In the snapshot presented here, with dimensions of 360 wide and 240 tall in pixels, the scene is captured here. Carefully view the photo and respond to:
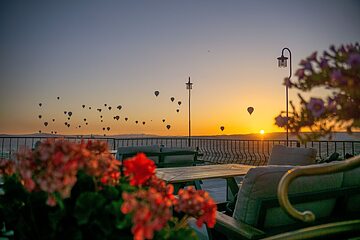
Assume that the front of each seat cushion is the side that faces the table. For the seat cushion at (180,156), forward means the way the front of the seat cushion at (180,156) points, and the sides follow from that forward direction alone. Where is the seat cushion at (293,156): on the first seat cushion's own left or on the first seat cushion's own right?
on the first seat cushion's own left

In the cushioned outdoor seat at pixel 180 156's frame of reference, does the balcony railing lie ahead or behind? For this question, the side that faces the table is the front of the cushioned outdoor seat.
behind

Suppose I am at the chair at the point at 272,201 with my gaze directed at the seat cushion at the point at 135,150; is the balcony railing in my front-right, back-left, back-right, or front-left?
front-right

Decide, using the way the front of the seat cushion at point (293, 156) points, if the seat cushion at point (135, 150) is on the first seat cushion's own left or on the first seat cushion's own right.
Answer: on the first seat cushion's own right

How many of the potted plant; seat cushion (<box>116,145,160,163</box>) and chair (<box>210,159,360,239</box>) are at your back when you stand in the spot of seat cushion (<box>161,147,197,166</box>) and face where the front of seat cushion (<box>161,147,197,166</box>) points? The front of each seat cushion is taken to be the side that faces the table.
0

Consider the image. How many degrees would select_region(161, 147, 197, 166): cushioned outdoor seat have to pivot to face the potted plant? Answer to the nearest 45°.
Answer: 0° — it already faces it

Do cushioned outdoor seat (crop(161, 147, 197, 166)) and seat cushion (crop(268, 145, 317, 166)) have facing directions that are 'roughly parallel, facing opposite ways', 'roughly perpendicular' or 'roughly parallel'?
roughly parallel

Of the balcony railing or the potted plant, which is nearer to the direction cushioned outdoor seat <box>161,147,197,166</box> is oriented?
the potted plant

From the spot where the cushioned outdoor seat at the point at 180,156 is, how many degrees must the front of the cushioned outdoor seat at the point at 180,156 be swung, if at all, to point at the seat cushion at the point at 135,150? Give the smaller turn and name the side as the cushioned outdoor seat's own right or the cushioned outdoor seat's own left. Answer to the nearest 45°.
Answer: approximately 45° to the cushioned outdoor seat's own right

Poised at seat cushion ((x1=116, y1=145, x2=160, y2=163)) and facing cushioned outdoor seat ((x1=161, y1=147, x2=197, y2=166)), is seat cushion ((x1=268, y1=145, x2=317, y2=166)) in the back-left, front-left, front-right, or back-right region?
front-right

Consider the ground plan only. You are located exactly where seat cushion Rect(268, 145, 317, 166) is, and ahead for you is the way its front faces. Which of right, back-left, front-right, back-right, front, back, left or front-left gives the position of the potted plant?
front

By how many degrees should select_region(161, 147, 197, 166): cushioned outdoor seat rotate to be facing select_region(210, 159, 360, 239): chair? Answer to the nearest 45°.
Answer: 0° — it already faces it

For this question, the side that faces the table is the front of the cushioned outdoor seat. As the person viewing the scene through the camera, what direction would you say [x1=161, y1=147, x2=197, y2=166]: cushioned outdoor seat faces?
facing the viewer

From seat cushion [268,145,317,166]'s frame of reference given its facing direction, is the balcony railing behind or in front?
behind

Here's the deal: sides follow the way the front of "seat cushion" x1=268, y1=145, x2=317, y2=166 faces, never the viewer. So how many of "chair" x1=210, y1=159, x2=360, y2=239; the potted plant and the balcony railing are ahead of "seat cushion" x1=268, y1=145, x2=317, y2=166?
2

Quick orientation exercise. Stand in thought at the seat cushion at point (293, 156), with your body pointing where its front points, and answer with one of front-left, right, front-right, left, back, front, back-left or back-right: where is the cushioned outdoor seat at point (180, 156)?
right

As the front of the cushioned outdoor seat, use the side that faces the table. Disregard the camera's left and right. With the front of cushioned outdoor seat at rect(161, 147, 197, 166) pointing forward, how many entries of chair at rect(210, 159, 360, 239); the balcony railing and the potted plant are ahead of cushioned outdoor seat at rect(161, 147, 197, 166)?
2
